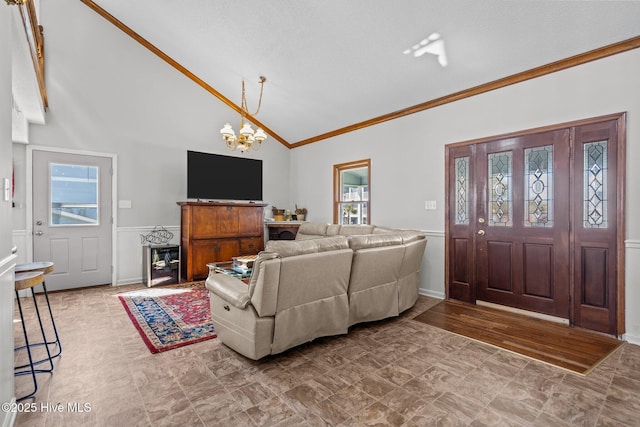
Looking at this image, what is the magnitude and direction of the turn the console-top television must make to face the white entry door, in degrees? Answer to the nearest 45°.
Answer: approximately 135° to its right

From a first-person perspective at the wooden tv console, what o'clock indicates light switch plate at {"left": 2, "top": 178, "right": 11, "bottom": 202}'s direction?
The light switch plate is roughly at 2 o'clock from the wooden tv console.

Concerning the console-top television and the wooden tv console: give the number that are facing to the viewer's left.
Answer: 0

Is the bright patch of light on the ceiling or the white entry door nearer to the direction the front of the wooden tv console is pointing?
the bright patch of light on the ceiling

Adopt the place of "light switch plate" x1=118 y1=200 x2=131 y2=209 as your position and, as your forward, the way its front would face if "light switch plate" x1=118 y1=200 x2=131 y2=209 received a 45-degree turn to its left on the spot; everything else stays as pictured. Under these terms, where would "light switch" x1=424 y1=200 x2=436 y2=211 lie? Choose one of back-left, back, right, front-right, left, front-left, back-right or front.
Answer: front

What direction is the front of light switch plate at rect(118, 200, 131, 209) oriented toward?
toward the camera

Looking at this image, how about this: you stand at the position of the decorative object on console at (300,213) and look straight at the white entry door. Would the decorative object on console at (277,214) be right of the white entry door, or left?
right

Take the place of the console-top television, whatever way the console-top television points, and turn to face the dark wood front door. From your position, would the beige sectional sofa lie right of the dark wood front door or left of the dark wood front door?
right

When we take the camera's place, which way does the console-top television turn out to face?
facing the viewer and to the right of the viewer

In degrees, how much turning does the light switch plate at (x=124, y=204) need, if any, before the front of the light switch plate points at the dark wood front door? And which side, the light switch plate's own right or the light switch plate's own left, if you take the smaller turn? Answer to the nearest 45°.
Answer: approximately 45° to the light switch plate's own left

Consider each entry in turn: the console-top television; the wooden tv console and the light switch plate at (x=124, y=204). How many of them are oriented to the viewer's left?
0

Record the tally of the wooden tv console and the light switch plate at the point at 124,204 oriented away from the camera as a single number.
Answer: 0

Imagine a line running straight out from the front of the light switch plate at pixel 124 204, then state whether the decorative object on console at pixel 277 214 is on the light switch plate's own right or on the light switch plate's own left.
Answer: on the light switch plate's own left

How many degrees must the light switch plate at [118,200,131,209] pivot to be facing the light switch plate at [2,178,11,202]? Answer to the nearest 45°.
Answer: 0° — it already faces it

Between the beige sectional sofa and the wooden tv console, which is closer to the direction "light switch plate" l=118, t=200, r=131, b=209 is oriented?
the beige sectional sofa

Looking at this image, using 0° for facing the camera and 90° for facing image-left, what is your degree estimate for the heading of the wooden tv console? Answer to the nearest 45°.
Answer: approximately 315°
